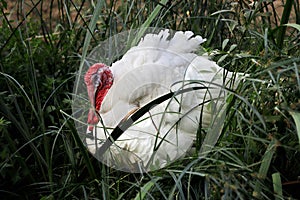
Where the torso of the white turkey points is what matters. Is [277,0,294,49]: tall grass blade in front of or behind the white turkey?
behind

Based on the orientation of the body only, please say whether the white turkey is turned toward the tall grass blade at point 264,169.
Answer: no

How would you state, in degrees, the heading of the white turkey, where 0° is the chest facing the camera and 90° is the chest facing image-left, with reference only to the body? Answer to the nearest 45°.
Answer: approximately 90°
